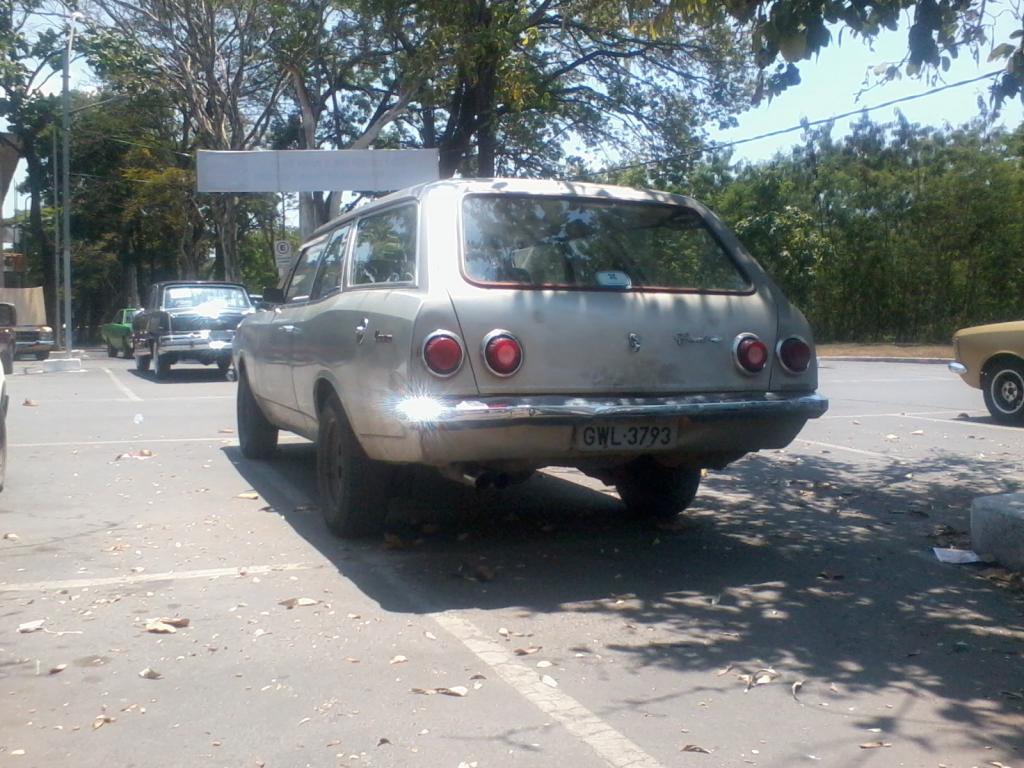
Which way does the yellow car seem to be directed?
to the viewer's left

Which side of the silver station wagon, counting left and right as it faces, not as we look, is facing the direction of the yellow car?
right

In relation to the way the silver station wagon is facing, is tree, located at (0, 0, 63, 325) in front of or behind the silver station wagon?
in front

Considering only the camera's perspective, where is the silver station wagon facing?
facing away from the viewer and to the left of the viewer

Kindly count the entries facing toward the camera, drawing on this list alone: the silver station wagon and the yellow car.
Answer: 0

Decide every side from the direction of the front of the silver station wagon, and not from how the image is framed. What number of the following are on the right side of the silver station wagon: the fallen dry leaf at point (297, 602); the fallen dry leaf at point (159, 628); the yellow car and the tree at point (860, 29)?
2

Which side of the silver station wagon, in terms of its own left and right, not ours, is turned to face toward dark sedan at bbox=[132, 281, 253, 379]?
front

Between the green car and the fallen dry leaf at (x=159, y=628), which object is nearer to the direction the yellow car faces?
the green car
